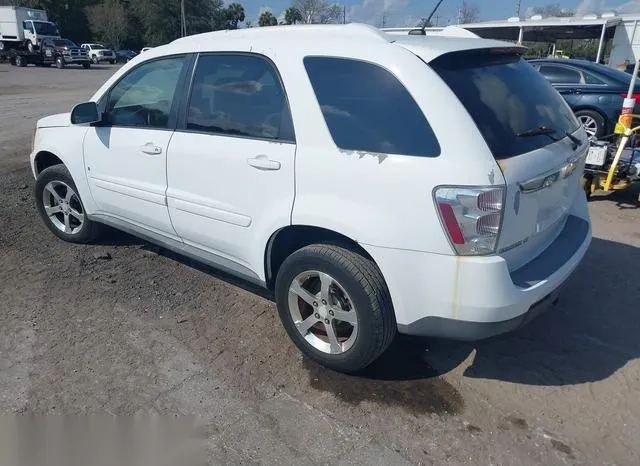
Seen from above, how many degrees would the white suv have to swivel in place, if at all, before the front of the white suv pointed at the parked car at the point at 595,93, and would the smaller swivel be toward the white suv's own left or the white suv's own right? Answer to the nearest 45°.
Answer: approximately 90° to the white suv's own right

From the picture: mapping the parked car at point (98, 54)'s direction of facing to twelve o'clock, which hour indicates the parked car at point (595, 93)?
the parked car at point (595, 93) is roughly at 1 o'clock from the parked car at point (98, 54).

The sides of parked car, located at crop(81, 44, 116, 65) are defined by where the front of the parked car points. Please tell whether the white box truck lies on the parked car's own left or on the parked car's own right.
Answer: on the parked car's own right

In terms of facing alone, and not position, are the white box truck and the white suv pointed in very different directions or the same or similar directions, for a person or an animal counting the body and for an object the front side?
very different directions

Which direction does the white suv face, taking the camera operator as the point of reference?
facing away from the viewer and to the left of the viewer

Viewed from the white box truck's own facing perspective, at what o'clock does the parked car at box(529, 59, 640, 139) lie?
The parked car is roughly at 1 o'clock from the white box truck.
